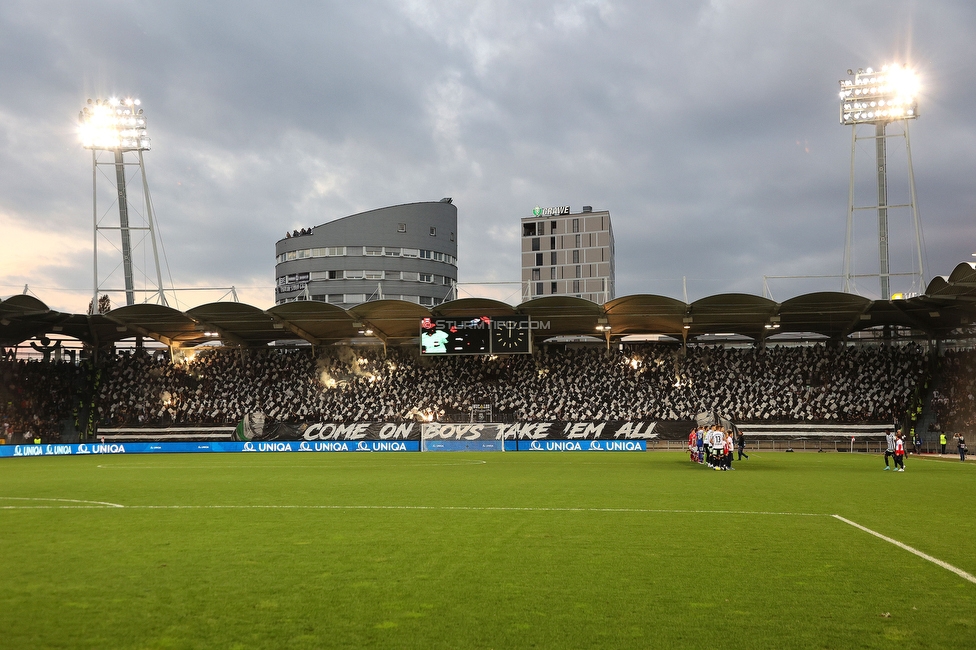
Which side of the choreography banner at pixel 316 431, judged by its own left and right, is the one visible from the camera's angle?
front

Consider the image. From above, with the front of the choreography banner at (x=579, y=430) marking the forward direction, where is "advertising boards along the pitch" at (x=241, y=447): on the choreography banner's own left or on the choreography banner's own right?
on the choreography banner's own right

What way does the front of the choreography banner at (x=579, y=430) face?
toward the camera

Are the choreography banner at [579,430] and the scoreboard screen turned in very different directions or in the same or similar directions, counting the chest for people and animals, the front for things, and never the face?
same or similar directions

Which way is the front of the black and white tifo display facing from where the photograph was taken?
facing the viewer

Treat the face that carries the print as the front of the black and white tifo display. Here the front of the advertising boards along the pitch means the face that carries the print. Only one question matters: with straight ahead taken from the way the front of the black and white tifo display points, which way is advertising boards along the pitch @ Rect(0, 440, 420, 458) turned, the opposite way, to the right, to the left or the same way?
the same way

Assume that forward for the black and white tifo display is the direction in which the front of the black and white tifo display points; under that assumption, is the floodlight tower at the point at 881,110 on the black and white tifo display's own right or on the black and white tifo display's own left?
on the black and white tifo display's own left

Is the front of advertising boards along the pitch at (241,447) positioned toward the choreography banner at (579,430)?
no

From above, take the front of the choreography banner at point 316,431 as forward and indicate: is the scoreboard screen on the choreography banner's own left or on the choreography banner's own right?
on the choreography banner's own left

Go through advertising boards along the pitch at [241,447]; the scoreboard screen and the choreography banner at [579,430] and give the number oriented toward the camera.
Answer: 3

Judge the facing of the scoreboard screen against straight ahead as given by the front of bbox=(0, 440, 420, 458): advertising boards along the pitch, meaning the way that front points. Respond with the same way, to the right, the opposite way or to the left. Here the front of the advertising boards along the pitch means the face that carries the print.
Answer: the same way
